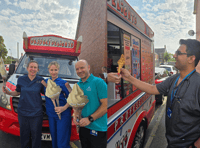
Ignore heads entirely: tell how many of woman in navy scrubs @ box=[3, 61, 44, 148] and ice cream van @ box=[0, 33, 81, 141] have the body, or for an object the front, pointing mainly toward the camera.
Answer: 2

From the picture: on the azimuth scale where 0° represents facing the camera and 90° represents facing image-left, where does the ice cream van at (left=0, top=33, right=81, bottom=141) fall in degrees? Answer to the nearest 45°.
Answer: approximately 0°

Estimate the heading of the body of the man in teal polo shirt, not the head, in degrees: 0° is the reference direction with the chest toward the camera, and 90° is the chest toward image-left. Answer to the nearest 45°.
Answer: approximately 45°

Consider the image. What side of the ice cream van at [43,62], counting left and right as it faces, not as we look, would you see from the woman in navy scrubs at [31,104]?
front

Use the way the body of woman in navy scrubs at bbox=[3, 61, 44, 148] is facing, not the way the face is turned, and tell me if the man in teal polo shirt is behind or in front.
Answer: in front

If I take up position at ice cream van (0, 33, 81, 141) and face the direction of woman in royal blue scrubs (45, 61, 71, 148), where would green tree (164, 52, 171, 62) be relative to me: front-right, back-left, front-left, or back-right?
back-left

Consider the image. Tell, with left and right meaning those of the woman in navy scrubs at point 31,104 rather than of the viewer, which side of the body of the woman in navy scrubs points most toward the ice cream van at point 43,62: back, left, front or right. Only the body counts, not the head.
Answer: back

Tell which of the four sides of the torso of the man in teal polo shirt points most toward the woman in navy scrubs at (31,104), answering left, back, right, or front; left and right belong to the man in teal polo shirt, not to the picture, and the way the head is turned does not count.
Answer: right
